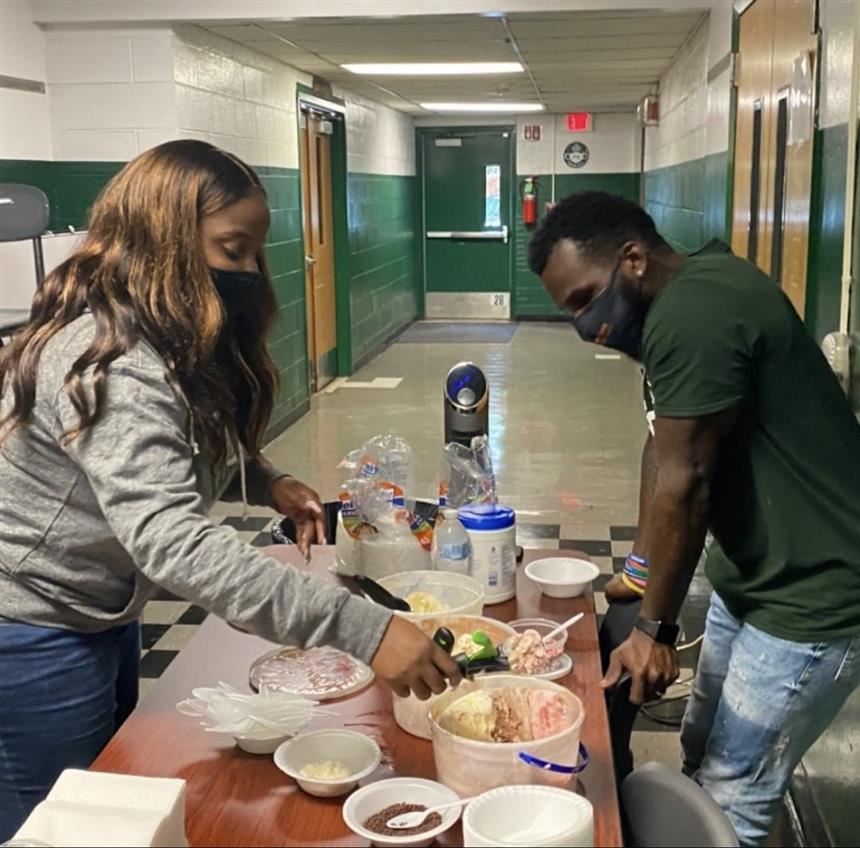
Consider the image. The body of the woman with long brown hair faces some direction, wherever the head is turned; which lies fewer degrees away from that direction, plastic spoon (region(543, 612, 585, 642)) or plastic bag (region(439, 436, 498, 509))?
the plastic spoon

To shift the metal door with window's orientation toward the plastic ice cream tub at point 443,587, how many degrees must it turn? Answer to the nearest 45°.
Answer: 0° — it already faces it

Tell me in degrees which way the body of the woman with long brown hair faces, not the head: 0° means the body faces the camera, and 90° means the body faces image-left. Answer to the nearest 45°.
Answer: approximately 270°

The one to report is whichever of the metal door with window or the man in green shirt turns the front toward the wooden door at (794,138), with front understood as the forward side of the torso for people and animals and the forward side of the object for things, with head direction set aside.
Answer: the metal door with window

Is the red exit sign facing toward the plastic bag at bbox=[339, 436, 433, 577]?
yes

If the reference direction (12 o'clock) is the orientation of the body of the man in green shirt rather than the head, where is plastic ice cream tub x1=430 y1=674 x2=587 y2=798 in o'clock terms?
The plastic ice cream tub is roughly at 10 o'clock from the man in green shirt.

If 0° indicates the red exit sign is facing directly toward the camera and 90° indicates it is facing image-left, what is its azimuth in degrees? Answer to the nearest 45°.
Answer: approximately 0°

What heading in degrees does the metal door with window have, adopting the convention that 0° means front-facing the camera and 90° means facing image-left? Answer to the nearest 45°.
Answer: approximately 0°

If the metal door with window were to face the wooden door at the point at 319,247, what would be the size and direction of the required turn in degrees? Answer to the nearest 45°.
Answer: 0° — it already faces it

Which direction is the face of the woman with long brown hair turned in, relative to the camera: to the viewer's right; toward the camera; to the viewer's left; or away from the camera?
to the viewer's right

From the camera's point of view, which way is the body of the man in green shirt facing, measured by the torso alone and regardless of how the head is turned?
to the viewer's left

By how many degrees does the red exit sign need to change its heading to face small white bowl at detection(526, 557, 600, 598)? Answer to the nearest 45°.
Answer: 0° — it already faces it
